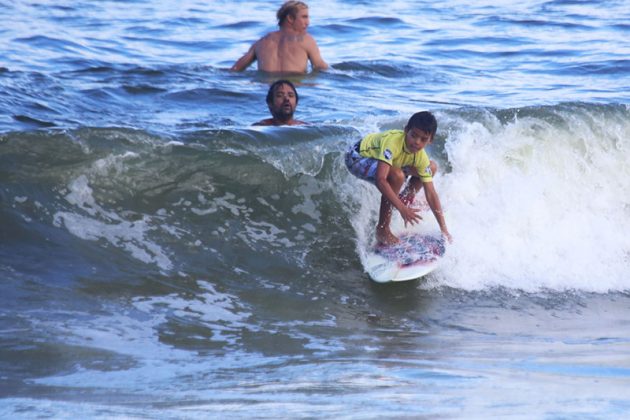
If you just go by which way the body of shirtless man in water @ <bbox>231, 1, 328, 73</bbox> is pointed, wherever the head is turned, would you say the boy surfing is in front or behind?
behind

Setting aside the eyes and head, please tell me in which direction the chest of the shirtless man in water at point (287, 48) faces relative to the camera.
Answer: away from the camera

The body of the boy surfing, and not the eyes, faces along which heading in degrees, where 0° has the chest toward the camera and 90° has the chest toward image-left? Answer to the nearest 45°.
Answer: approximately 315°

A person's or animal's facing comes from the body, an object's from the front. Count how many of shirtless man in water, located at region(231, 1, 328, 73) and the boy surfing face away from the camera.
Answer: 1

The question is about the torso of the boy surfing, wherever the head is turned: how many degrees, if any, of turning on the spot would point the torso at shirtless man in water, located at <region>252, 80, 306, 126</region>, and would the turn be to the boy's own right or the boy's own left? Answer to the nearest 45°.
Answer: approximately 180°

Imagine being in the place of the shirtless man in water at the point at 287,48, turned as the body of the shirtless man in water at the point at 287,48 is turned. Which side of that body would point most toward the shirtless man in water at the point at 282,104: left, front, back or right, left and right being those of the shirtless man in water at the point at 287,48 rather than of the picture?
back
